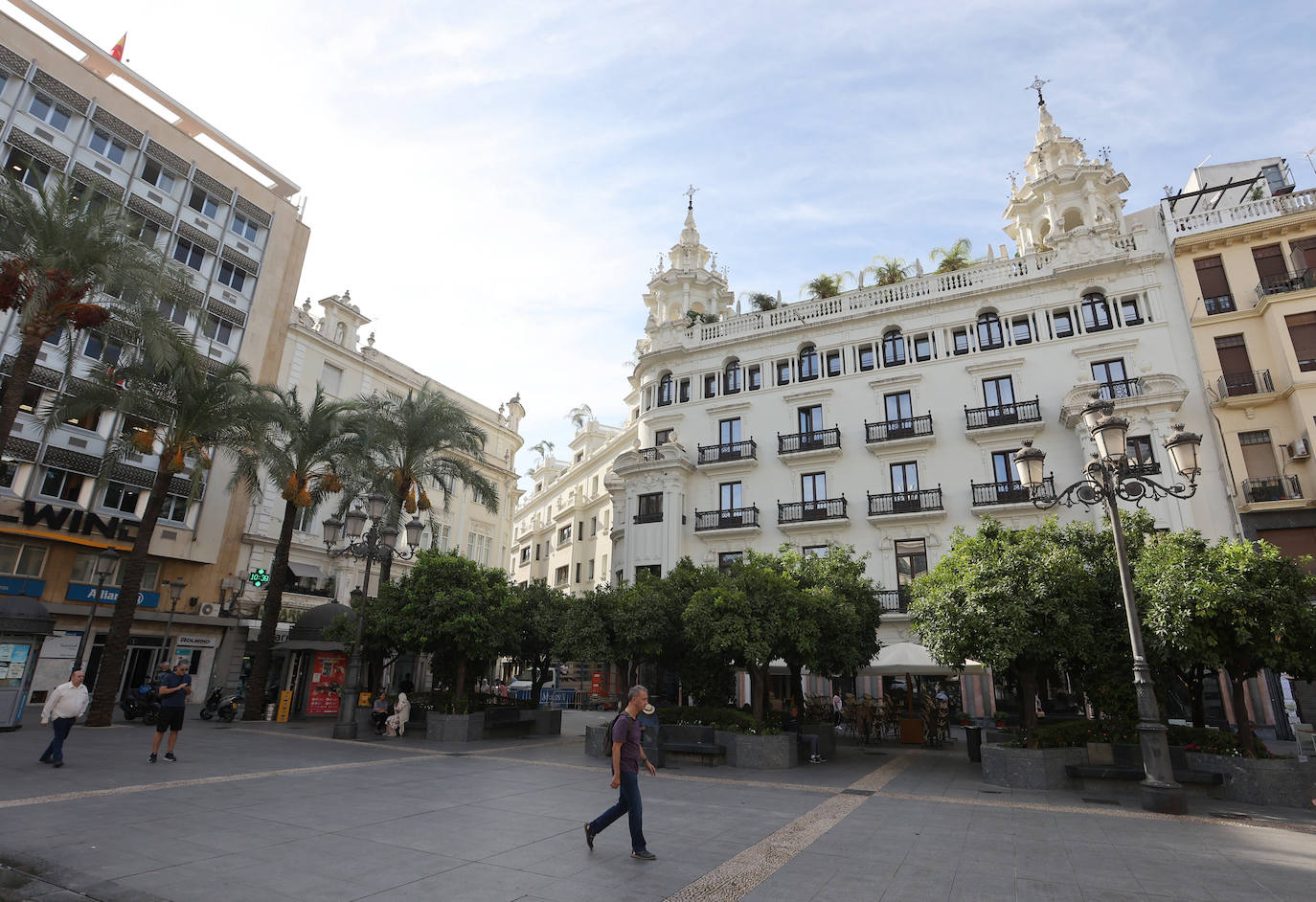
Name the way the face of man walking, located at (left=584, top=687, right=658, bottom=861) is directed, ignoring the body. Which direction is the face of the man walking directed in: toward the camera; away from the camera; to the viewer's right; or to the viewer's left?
to the viewer's right

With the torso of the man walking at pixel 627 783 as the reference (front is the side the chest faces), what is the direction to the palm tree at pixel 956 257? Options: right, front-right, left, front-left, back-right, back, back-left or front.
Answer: front-left

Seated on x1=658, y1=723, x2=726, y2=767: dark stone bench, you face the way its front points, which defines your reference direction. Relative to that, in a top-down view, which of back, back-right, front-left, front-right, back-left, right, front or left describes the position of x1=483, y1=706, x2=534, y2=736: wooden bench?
back-right

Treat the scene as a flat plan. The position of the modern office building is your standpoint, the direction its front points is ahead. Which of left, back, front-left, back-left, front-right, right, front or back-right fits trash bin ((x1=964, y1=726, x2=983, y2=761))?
front

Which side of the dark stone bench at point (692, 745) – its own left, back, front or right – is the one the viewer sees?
front

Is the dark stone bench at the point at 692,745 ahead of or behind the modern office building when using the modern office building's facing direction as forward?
ahead

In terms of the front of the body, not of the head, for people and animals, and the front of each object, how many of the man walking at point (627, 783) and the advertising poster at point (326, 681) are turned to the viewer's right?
1

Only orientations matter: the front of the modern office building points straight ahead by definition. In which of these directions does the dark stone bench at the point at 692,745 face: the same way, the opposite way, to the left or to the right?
to the right

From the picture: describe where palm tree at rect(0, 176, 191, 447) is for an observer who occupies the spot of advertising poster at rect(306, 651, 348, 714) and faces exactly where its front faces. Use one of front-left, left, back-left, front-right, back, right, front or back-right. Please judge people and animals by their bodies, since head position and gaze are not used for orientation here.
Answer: front-right

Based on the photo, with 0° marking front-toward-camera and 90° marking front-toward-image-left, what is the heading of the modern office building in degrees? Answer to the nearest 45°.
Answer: approximately 315°

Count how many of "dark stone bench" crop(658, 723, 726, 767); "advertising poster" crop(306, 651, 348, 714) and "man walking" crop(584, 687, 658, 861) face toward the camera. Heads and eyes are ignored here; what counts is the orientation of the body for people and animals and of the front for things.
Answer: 2

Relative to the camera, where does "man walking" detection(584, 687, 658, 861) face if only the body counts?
to the viewer's right

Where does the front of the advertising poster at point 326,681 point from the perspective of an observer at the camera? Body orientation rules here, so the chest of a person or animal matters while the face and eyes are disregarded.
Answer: facing the viewer

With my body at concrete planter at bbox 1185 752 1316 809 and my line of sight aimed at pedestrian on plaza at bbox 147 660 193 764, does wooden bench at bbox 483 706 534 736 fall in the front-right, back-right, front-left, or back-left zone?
front-right

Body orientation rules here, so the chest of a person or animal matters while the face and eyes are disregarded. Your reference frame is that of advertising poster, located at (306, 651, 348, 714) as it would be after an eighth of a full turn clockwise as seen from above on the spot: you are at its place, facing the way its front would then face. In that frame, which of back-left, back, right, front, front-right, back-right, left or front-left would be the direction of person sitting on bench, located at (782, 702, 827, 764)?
left
